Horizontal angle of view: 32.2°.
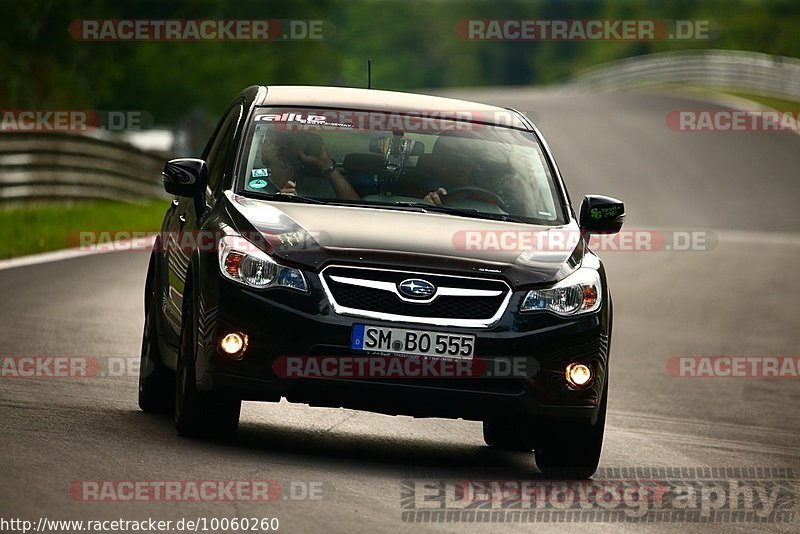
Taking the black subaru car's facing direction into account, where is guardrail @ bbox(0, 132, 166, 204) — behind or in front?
behind

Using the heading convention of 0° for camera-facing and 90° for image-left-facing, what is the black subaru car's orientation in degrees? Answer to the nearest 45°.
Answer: approximately 0°
